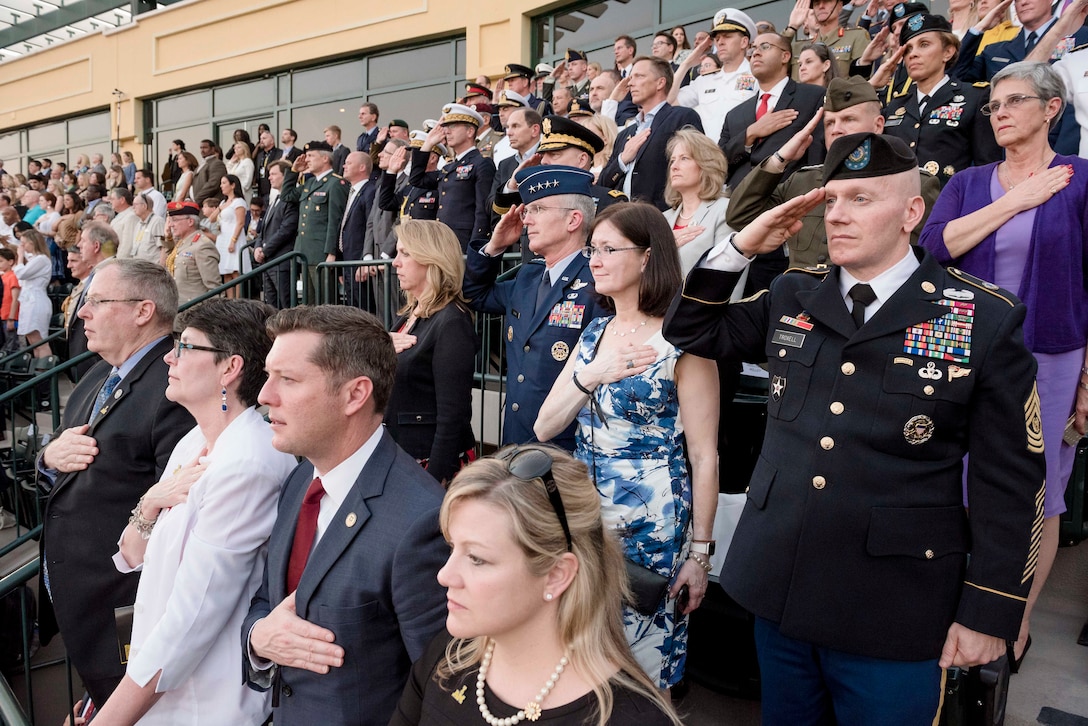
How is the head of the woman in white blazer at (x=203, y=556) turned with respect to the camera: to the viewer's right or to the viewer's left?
to the viewer's left

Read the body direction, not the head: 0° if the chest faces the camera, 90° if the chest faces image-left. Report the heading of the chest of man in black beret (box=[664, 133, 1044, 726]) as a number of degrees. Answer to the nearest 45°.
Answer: approximately 45°

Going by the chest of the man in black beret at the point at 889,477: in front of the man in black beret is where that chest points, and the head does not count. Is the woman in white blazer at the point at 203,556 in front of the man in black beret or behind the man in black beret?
in front

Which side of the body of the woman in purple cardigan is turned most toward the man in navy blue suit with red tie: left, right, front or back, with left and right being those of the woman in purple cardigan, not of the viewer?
front

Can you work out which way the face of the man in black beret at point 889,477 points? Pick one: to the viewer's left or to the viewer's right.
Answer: to the viewer's left

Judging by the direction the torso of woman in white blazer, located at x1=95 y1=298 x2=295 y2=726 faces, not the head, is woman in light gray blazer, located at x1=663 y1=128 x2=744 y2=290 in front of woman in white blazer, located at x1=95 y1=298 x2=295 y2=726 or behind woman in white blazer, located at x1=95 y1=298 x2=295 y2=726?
behind

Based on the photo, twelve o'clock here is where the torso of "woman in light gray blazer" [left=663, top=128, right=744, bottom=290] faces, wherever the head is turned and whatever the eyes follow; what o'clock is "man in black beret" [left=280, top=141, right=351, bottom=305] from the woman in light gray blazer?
The man in black beret is roughly at 3 o'clock from the woman in light gray blazer.

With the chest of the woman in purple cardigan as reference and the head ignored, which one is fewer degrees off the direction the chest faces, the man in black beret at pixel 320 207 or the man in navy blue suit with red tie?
the man in navy blue suit with red tie

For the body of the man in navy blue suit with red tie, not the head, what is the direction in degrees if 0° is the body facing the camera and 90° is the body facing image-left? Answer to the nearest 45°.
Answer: approximately 45°

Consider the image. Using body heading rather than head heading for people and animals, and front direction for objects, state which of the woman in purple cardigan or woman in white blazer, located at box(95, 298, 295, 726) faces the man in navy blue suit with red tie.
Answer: the woman in purple cardigan

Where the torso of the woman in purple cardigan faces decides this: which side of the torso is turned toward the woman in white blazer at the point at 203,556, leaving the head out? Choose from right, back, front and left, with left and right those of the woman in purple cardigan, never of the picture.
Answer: front

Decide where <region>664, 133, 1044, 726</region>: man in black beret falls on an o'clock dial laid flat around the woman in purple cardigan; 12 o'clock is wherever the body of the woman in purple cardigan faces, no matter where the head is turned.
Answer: The man in black beret is roughly at 11 o'clock from the woman in purple cardigan.

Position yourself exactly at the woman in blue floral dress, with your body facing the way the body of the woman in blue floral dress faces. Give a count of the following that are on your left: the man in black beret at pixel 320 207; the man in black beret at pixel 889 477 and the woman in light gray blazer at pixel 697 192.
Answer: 1

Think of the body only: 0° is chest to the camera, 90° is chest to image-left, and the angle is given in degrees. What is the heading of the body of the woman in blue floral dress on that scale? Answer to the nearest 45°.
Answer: approximately 45°

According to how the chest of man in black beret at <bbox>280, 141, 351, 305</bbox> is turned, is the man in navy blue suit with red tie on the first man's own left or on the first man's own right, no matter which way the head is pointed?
on the first man's own left

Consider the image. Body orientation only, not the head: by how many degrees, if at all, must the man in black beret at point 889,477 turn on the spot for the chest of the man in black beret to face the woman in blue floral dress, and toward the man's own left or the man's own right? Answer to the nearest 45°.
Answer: approximately 90° to the man's own right
